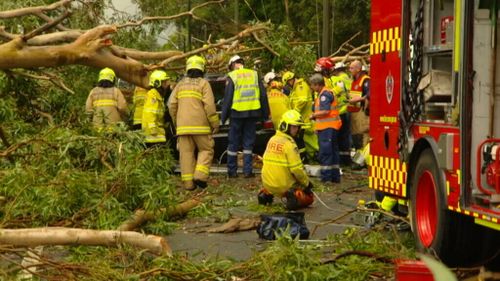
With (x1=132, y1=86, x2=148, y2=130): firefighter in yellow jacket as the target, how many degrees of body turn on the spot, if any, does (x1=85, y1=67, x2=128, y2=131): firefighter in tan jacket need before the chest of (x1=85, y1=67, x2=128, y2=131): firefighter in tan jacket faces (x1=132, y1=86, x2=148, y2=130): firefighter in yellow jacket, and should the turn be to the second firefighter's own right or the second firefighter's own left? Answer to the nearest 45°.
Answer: approximately 45° to the second firefighter's own right

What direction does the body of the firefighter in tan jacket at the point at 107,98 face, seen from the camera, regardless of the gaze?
away from the camera
